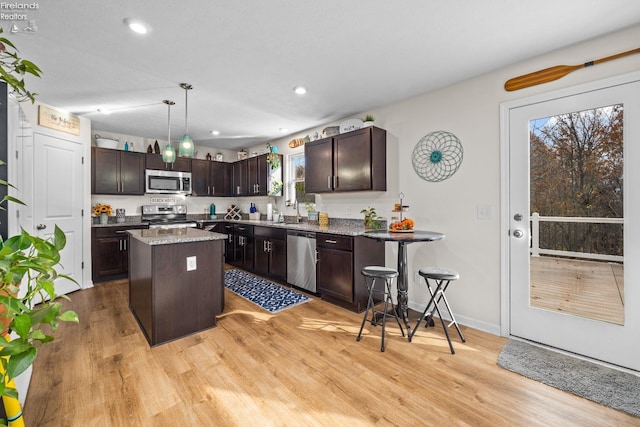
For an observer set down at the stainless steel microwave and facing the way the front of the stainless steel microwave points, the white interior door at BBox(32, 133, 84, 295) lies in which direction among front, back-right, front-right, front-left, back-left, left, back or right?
front-right

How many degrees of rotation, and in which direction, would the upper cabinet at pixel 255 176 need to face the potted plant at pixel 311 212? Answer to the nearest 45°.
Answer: approximately 90° to its left

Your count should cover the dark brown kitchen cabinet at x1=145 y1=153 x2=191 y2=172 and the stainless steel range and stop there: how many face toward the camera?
2

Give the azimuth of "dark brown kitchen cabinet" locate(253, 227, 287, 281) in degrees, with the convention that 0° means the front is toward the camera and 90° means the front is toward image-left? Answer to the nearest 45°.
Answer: approximately 45°

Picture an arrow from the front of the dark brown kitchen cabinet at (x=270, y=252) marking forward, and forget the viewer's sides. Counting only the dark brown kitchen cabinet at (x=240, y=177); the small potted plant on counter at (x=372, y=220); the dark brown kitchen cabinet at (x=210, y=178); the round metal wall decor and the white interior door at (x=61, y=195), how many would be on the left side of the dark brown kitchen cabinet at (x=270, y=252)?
2

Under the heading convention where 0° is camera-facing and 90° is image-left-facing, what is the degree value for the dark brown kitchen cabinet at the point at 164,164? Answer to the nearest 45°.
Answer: approximately 0°

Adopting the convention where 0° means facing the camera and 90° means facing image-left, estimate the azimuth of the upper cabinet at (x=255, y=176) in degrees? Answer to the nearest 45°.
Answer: approximately 45°

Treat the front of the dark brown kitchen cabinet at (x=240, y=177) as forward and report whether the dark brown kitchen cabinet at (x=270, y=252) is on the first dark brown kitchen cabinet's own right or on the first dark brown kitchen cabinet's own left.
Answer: on the first dark brown kitchen cabinet's own left

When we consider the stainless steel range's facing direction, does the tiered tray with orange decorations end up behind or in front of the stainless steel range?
in front

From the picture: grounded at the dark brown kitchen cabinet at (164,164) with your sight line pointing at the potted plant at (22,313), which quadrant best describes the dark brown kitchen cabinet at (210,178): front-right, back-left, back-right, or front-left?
back-left
